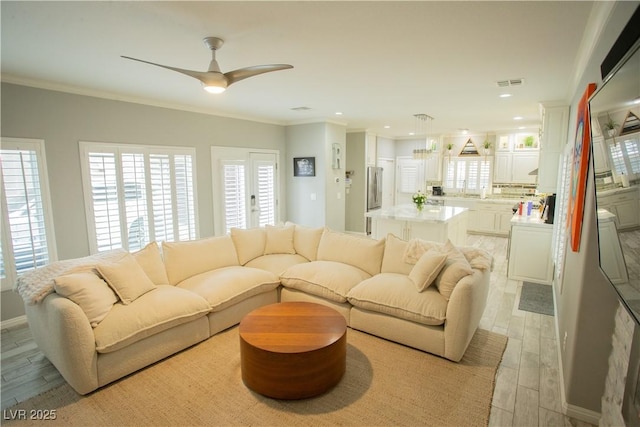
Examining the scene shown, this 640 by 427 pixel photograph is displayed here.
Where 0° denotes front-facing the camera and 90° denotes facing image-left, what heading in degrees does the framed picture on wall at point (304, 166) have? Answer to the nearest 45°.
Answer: approximately 0°

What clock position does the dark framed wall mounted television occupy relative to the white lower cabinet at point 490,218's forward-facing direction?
The dark framed wall mounted television is roughly at 12 o'clock from the white lower cabinet.

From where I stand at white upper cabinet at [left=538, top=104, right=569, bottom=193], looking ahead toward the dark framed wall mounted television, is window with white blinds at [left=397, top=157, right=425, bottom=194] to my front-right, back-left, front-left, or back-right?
back-right

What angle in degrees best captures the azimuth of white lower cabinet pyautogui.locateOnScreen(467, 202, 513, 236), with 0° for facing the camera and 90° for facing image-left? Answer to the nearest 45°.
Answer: approximately 0°

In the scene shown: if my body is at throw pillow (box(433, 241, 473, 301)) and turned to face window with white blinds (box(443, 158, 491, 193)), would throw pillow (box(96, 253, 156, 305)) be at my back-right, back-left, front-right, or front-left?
back-left

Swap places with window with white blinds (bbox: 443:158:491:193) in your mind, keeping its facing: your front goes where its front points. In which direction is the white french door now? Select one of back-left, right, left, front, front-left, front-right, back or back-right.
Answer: front-right

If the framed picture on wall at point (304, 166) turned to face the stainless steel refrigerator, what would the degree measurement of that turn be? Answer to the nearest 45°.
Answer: approximately 135° to its left

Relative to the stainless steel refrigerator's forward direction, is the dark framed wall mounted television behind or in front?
in front

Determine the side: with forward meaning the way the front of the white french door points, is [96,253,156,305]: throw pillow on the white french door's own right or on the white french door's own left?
on the white french door's own right

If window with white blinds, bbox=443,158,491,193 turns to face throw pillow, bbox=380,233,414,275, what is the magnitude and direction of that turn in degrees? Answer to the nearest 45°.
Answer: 0° — it already faces it

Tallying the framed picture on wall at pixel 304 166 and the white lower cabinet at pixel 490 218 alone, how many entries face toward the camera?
2

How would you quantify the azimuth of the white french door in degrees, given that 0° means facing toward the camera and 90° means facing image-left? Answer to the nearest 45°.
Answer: approximately 315°
